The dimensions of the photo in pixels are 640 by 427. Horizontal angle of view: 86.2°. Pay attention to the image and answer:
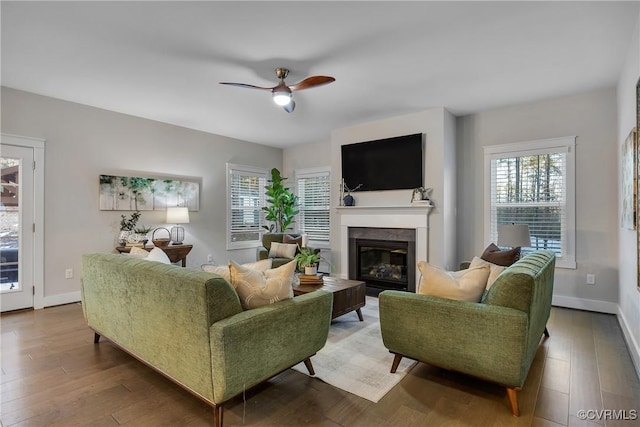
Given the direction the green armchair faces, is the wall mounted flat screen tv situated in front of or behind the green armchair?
in front

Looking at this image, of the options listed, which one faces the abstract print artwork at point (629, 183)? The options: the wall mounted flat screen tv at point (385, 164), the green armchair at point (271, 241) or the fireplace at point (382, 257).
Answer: the green armchair

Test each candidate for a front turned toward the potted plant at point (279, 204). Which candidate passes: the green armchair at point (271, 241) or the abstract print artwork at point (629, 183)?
the abstract print artwork

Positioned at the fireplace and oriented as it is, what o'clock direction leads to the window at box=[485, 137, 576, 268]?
The window is roughly at 8 o'clock from the fireplace.

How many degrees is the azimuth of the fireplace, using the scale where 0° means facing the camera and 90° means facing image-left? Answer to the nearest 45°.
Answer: approximately 45°

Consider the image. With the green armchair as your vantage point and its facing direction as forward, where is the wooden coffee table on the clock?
The wooden coffee table is roughly at 1 o'clock from the green armchair.
